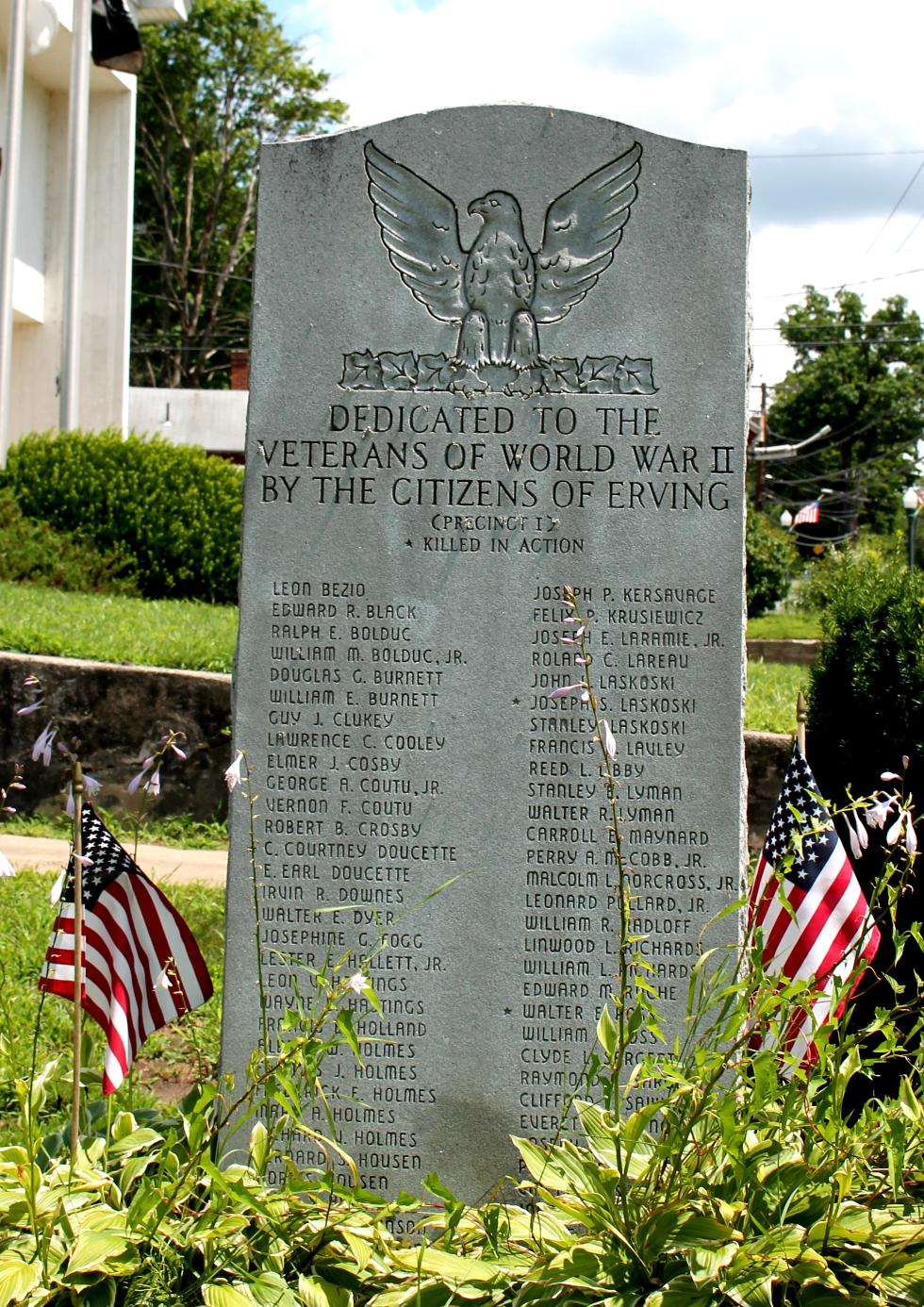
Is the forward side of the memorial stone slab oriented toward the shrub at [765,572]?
no

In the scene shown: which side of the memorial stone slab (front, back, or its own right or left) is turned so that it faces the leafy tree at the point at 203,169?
back

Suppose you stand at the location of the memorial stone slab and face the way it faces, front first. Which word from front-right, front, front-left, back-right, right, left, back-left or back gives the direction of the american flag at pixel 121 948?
right

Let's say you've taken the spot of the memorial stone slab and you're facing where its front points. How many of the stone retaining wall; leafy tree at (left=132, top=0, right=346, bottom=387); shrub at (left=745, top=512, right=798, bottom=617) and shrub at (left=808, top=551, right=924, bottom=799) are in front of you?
0

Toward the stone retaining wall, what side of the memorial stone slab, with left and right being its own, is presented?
back

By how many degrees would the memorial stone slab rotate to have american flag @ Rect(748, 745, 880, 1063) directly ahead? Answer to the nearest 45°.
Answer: approximately 90° to its left

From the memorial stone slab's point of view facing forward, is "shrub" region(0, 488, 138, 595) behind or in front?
behind

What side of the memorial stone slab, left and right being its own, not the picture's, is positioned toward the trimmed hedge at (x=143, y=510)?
back

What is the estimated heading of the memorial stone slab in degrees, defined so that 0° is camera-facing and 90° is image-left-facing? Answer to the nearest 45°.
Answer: approximately 0°

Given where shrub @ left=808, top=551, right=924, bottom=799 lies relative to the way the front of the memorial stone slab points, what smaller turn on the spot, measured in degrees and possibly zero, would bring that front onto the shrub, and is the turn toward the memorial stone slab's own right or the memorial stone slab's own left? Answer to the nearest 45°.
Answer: approximately 135° to the memorial stone slab's own left
